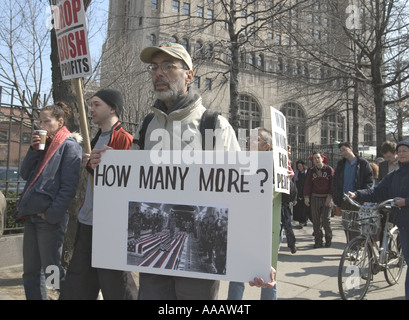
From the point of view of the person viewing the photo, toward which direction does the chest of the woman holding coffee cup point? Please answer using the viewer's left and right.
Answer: facing the viewer and to the left of the viewer

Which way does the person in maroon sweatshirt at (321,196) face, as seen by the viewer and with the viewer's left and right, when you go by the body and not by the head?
facing the viewer

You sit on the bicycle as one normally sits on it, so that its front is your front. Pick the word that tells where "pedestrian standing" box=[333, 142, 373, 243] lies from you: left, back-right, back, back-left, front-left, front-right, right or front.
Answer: back-right

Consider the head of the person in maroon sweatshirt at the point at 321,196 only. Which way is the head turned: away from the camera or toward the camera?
toward the camera

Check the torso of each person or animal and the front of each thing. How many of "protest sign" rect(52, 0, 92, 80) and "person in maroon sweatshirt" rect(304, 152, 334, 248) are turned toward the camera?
2

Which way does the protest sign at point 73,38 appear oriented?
toward the camera

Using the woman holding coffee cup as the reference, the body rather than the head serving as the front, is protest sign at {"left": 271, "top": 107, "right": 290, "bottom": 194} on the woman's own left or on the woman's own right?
on the woman's own left

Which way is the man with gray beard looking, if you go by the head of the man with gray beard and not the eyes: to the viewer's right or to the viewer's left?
to the viewer's left

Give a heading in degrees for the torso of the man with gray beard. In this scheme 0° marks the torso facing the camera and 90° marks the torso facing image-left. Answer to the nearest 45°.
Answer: approximately 45°
